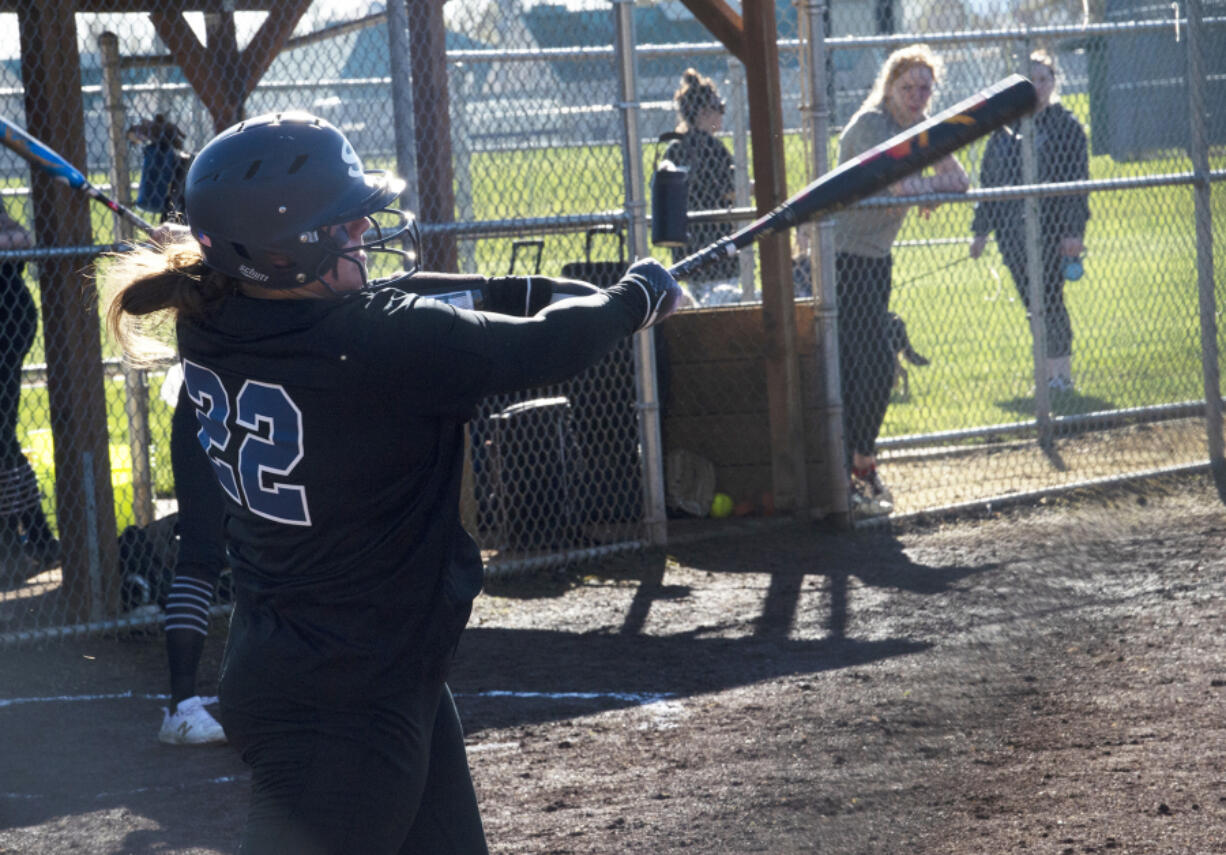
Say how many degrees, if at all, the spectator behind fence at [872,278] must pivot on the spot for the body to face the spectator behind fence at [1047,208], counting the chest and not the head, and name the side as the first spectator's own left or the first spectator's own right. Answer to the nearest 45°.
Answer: approximately 90° to the first spectator's own left

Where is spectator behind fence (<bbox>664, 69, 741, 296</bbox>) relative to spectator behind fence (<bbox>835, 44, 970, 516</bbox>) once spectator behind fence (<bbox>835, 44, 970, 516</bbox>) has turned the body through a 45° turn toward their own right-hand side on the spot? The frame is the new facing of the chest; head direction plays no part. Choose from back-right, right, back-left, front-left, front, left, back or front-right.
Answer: back-right

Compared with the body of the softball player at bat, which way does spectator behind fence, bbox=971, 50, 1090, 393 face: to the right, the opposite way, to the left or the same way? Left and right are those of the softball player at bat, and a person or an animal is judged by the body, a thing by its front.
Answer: the opposite way

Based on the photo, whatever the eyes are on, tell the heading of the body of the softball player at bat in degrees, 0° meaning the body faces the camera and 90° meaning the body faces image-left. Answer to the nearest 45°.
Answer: approximately 225°

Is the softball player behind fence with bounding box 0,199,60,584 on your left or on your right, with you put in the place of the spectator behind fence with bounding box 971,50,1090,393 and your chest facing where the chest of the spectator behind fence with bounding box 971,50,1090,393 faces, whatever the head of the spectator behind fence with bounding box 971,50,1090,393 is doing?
on your right

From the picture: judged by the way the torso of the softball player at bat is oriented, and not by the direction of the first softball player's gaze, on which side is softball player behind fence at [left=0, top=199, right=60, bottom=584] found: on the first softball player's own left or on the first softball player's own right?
on the first softball player's own left

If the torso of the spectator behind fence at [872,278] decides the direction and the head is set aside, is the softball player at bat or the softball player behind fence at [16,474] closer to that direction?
the softball player at bat

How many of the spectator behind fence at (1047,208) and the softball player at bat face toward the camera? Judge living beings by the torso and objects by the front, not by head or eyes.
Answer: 1
